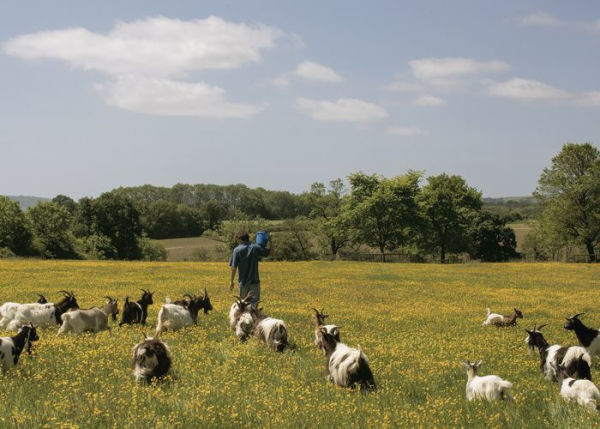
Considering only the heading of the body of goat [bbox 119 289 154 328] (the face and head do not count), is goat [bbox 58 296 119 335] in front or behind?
behind

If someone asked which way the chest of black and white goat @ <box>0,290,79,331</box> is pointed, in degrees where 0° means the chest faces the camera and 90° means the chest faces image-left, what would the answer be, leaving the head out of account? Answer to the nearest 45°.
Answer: approximately 270°

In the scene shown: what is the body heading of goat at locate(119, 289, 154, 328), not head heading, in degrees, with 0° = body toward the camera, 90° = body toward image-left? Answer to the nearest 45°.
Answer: approximately 225°

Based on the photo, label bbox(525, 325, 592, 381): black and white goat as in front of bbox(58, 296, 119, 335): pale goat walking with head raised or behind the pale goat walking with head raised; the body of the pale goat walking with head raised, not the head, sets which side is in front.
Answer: in front

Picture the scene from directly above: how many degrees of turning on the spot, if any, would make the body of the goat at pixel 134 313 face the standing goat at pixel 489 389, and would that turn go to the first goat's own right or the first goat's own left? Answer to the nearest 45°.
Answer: approximately 90° to the first goat's own right

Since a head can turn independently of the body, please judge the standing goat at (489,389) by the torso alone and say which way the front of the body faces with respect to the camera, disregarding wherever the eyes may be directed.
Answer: to the viewer's left

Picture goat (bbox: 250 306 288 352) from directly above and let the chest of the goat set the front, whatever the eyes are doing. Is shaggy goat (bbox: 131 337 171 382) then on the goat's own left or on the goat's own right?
on the goat's own left

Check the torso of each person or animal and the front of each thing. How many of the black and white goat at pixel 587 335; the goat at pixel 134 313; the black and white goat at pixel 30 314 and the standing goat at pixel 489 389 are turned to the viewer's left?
2

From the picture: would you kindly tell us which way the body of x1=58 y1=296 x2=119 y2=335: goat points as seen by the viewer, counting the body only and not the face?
to the viewer's right

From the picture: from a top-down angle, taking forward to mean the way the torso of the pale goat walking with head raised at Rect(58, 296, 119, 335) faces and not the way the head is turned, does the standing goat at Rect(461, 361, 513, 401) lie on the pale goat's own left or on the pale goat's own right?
on the pale goat's own right

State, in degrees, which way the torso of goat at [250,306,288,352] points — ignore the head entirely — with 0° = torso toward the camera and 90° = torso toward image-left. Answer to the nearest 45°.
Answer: approximately 135°

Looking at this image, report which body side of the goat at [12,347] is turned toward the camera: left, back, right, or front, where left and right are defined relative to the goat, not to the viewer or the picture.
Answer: right

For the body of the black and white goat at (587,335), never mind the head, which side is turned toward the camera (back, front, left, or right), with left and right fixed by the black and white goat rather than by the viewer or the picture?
left
